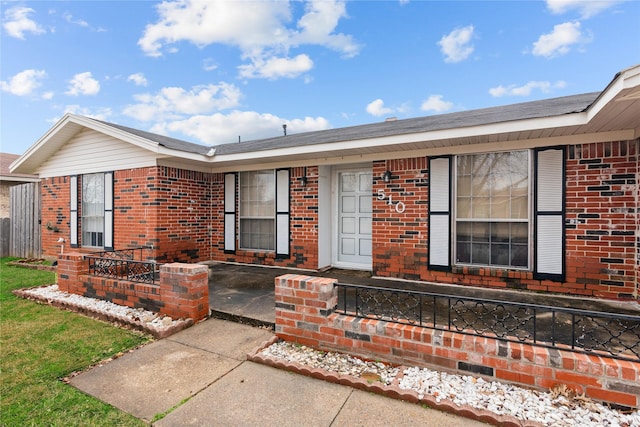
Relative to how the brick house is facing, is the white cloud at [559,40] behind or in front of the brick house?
behind

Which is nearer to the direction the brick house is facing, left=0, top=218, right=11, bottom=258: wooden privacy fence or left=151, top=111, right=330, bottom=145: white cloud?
the wooden privacy fence

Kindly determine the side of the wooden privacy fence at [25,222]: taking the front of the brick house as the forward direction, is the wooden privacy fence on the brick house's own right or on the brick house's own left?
on the brick house's own right

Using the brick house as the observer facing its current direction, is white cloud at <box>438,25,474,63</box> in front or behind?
behind

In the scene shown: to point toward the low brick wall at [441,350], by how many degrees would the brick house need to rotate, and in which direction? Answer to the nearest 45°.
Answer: approximately 45° to its left

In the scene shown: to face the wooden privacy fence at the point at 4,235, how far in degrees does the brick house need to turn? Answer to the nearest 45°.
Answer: approximately 45° to its right

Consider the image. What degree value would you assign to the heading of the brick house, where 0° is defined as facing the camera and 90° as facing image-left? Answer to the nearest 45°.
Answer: approximately 45°
